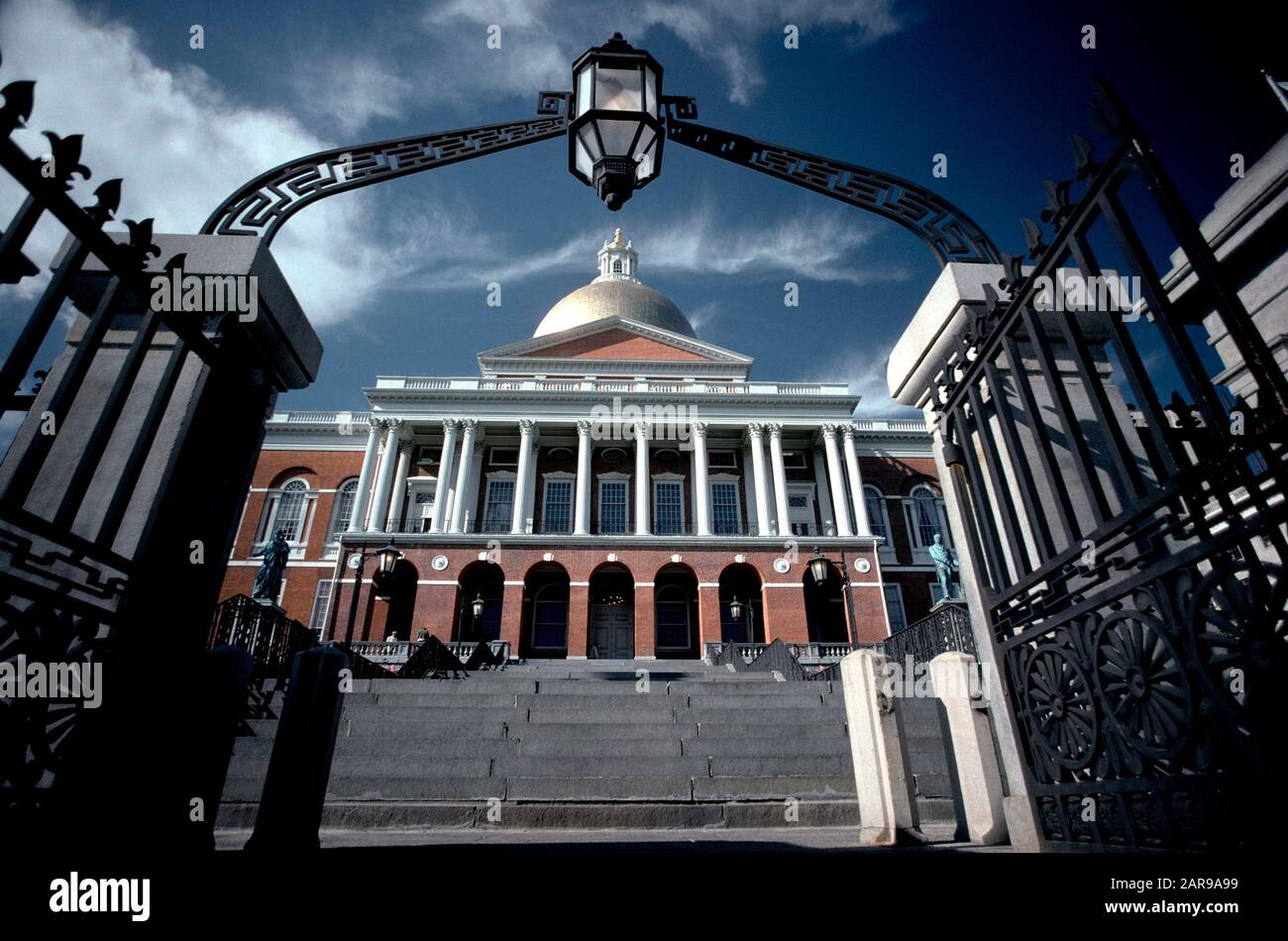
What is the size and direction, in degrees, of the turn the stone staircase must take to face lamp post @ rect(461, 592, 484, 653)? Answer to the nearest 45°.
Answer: approximately 180°

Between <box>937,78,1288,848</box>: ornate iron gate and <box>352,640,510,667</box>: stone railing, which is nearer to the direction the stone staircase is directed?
the ornate iron gate

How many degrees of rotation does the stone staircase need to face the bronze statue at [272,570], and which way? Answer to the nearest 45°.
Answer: approximately 135° to its right

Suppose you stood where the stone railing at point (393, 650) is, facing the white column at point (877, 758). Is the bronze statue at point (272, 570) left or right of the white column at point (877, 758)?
right

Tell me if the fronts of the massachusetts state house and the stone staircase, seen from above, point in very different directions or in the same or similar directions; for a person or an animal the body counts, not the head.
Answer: same or similar directions

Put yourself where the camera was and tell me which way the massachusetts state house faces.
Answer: facing the viewer

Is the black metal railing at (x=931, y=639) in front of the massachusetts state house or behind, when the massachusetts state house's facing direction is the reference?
in front

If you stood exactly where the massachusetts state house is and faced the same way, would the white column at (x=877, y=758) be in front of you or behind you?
in front

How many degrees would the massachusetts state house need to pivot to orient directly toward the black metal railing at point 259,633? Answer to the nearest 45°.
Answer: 0° — it already faces it

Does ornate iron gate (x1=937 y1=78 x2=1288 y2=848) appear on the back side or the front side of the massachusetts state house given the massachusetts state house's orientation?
on the front side

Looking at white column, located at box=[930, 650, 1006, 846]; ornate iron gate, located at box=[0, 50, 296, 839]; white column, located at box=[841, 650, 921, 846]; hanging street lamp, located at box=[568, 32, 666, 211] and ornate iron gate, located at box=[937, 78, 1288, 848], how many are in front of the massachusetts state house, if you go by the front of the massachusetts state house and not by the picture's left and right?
5

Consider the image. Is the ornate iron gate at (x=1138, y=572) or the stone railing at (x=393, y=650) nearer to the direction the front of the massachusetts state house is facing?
the ornate iron gate

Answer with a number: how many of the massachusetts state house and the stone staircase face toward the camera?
2

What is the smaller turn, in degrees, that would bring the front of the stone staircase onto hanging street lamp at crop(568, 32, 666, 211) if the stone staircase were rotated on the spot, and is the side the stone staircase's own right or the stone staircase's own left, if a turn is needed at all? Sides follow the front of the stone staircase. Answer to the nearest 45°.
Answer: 0° — it already faces it

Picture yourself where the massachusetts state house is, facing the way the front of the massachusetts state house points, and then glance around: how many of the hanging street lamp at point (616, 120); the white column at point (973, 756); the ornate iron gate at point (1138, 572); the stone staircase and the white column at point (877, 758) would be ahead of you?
5

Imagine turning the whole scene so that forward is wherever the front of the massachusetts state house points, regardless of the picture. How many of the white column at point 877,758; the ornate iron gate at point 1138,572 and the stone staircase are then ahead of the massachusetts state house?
3
